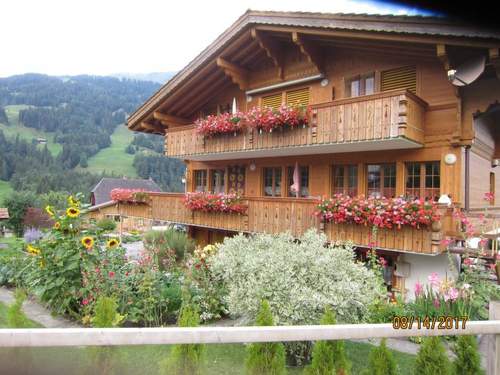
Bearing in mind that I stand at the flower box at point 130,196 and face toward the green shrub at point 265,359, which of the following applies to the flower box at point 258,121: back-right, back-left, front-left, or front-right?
front-left

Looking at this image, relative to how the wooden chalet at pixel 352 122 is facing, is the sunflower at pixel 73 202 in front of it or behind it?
in front

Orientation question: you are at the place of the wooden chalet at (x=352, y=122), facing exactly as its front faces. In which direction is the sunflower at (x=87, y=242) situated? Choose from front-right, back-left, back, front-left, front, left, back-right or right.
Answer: front

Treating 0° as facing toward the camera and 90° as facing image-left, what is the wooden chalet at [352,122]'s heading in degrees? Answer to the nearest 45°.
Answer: approximately 45°

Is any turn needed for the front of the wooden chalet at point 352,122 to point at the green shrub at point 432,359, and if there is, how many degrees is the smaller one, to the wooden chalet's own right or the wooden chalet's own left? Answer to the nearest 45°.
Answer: approximately 45° to the wooden chalet's own left

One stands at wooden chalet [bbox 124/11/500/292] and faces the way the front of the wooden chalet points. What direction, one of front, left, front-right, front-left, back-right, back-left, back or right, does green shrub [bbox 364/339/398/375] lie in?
front-left

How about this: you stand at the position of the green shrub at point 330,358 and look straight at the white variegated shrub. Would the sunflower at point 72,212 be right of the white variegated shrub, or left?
left

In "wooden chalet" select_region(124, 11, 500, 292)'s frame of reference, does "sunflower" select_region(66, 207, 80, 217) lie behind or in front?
in front

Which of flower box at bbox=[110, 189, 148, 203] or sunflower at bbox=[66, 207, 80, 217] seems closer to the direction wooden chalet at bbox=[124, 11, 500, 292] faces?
the sunflower

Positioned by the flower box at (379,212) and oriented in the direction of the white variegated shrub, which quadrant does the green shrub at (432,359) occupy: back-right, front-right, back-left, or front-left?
front-left
